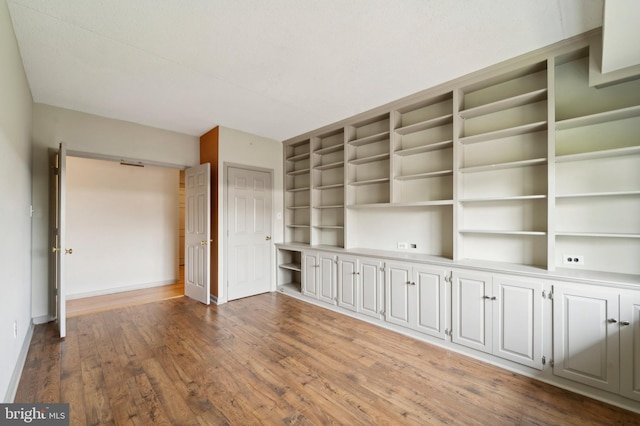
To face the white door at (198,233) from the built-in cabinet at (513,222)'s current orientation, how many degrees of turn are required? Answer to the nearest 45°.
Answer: approximately 45° to its right

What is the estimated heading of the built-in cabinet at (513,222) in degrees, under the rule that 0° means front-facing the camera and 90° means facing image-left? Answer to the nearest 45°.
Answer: approximately 45°
